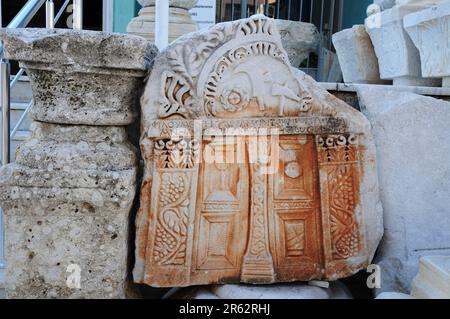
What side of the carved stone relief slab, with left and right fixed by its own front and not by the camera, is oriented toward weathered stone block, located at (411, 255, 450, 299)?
left

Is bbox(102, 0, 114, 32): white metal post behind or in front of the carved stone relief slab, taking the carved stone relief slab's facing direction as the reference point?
behind

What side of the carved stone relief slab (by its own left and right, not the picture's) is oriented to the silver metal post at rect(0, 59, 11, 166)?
right

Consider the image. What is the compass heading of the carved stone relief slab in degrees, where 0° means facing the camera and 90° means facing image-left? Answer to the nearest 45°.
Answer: approximately 0°

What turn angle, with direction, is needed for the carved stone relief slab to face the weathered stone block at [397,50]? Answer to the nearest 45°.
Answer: approximately 135° to its left

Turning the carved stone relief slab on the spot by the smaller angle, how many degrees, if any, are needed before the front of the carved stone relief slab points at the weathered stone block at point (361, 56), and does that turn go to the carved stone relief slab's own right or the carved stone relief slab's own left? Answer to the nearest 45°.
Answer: approximately 180°

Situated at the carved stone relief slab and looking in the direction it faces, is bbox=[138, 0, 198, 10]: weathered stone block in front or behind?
behind

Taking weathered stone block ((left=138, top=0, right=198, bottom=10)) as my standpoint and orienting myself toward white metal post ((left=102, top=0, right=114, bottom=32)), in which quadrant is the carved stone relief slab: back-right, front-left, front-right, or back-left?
back-left

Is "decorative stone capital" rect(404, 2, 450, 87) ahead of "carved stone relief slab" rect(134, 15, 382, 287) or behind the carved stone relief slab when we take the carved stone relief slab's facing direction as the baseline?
behind
